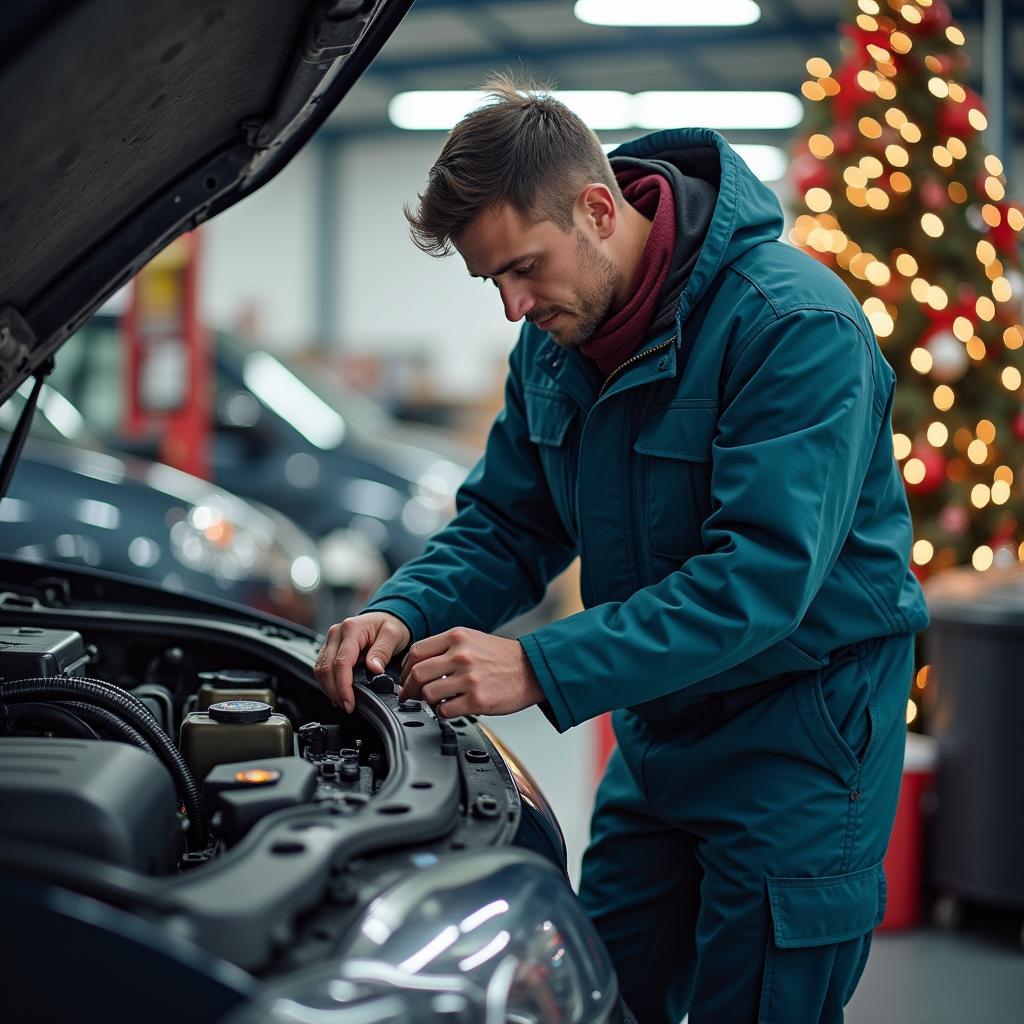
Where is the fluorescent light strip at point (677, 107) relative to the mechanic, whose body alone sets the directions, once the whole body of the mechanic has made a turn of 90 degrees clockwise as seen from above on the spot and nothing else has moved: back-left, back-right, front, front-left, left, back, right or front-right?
front-right

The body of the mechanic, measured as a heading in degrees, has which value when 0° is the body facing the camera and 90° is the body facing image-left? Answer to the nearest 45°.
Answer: approximately 45°

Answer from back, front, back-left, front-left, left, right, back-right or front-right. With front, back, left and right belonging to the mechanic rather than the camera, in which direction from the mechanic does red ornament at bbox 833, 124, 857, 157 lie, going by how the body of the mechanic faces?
back-right

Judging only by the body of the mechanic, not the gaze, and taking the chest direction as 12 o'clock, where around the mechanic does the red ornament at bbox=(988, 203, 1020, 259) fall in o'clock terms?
The red ornament is roughly at 5 o'clock from the mechanic.
